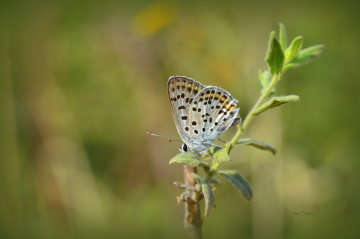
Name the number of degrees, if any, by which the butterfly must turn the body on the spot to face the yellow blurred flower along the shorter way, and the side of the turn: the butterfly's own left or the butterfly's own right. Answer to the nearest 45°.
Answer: approximately 90° to the butterfly's own right

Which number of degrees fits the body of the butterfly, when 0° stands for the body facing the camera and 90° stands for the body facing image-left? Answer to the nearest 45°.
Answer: approximately 90°
